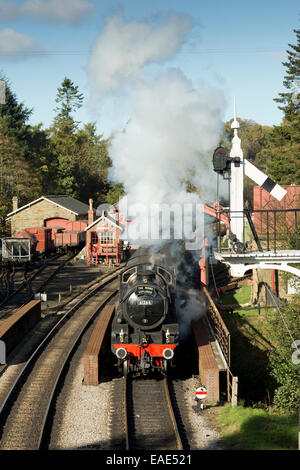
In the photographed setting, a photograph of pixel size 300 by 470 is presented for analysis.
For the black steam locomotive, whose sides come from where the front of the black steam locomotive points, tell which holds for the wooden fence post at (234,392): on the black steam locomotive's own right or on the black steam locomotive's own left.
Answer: on the black steam locomotive's own left

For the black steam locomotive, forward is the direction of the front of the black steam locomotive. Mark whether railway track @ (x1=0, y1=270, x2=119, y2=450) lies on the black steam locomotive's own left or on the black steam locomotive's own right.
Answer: on the black steam locomotive's own right

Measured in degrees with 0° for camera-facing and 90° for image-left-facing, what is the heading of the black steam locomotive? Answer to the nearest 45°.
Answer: approximately 0°
